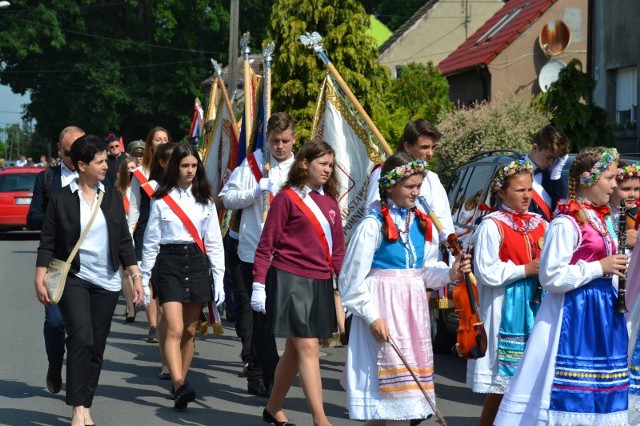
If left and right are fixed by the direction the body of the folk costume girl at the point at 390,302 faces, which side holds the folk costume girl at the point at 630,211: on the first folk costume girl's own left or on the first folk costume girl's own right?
on the first folk costume girl's own left

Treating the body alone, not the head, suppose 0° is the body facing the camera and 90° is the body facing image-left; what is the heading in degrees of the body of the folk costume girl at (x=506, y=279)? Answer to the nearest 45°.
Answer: approximately 315°

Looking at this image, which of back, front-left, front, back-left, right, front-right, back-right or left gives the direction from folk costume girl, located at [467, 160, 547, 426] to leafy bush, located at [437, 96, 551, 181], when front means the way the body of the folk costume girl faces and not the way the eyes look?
back-left
